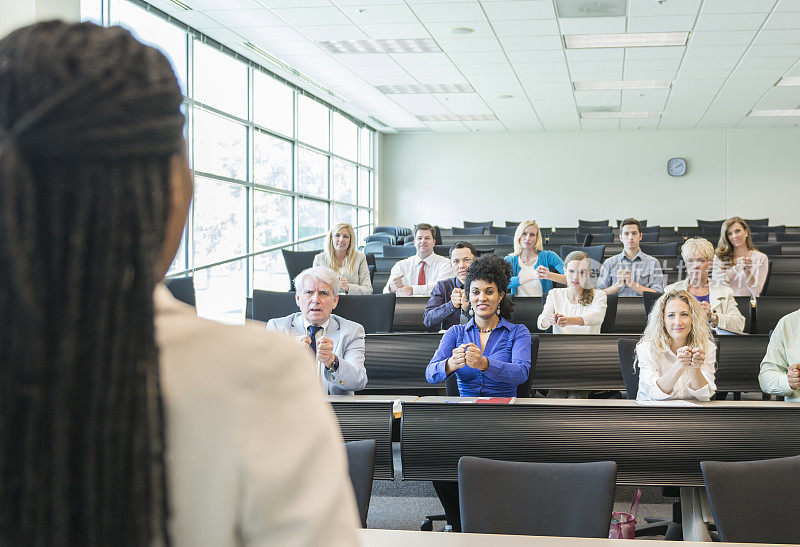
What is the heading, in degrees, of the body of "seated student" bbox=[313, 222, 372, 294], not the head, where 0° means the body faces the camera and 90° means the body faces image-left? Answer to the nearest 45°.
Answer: approximately 0°

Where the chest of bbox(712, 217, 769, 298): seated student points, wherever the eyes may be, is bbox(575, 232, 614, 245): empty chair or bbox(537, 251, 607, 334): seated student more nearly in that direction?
the seated student

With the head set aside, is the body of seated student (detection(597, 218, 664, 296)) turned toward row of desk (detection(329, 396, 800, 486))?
yes

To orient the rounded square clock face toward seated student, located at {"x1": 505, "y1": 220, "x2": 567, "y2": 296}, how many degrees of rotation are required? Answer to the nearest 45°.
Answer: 0° — it already faces them

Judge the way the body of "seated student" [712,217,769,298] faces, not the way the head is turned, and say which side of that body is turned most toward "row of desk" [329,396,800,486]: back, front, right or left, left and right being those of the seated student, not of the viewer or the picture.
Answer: front

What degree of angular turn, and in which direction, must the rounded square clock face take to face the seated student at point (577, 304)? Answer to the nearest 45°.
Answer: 0° — it already faces them

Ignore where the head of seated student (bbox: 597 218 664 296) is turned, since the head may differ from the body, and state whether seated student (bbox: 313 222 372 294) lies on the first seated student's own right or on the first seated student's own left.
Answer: on the first seated student's own right

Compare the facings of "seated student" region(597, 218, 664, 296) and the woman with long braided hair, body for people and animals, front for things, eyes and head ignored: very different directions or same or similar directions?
very different directions
